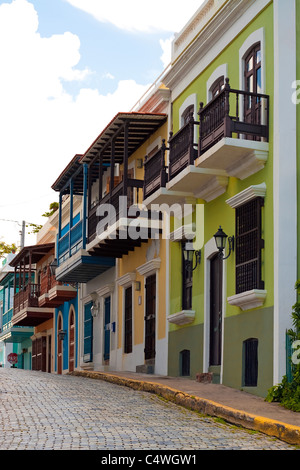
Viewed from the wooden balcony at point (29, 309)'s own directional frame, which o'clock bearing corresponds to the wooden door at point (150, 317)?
The wooden door is roughly at 10 o'clock from the wooden balcony.

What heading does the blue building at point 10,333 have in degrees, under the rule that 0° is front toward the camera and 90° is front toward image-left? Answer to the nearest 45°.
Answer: approximately 45°

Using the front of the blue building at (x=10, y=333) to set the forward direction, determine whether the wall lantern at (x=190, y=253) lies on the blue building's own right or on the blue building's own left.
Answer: on the blue building's own left

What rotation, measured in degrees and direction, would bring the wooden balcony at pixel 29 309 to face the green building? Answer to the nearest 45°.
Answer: approximately 45° to its left

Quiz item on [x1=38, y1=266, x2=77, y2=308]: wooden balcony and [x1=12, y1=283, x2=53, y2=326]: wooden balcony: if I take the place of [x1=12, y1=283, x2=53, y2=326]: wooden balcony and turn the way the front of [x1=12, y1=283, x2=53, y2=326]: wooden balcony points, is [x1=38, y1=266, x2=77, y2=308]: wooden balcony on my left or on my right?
on my left

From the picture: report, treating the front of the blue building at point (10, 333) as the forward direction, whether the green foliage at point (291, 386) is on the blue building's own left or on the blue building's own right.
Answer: on the blue building's own left
